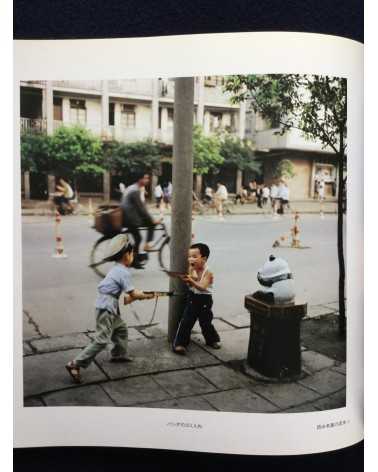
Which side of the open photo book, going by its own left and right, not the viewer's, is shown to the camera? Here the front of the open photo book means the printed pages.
front
